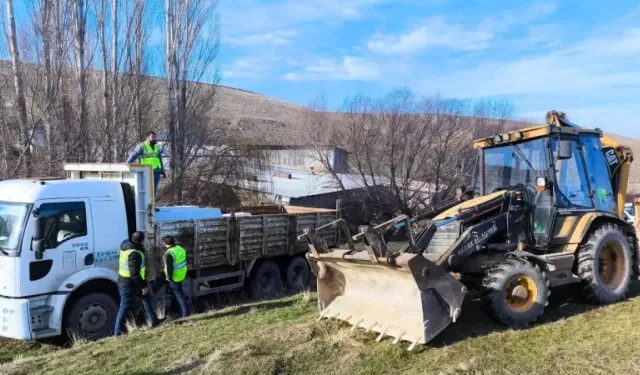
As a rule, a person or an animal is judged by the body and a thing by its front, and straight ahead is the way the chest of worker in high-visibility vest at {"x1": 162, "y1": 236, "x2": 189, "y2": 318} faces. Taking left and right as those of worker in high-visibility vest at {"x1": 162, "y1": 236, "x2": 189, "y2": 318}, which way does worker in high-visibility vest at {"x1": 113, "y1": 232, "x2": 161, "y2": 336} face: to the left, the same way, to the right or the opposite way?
to the right

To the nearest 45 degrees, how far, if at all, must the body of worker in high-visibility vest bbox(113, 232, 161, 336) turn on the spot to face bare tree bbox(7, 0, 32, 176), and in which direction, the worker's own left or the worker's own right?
approximately 45° to the worker's own left

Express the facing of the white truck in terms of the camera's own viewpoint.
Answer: facing the viewer and to the left of the viewer

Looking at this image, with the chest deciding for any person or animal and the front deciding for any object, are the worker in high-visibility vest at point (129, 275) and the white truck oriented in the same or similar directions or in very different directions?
very different directions

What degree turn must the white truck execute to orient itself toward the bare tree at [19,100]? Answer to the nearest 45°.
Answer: approximately 135° to its right

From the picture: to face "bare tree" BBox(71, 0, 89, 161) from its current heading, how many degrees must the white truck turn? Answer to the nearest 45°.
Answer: approximately 135° to its right

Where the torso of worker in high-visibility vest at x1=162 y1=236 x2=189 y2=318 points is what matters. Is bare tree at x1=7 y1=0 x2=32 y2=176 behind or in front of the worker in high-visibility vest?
in front

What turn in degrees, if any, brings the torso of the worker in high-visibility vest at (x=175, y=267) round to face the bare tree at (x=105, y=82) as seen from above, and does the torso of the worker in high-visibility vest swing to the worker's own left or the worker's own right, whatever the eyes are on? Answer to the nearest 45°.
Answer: approximately 45° to the worker's own right

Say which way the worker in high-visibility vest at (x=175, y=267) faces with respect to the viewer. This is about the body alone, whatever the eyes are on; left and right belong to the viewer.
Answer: facing away from the viewer and to the left of the viewer

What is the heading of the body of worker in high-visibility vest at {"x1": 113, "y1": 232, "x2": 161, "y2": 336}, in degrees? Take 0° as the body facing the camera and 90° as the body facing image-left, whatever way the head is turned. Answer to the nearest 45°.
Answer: approximately 225°
